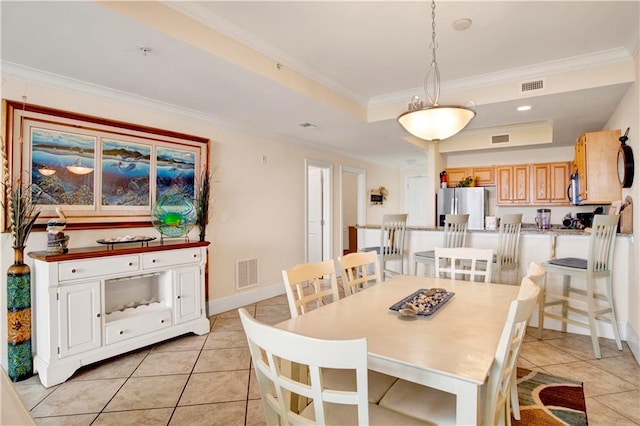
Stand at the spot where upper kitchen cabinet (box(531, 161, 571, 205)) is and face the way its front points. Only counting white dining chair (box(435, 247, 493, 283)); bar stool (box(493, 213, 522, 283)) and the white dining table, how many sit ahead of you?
3

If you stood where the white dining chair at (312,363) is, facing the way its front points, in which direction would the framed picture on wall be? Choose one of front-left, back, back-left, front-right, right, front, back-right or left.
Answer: left

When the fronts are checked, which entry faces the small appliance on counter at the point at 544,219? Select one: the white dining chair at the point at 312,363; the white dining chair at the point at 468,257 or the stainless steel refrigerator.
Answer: the white dining chair at the point at 312,363

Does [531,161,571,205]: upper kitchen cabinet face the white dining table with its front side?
yes

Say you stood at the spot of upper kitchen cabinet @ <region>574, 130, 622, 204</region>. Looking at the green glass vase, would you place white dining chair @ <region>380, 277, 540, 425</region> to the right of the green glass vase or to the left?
left

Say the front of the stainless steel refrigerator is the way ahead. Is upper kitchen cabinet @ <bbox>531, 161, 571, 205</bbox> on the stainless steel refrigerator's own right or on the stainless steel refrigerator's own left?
on the stainless steel refrigerator's own left

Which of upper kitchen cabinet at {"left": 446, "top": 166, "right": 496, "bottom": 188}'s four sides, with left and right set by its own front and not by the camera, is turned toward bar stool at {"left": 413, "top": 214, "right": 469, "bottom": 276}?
front

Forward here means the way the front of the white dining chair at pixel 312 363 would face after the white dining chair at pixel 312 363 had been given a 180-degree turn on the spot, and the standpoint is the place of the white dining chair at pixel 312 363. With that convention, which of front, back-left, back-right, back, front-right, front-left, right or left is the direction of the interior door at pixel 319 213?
back-right

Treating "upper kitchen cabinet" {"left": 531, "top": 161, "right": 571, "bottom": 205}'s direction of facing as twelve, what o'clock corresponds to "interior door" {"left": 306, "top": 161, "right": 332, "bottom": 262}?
The interior door is roughly at 2 o'clock from the upper kitchen cabinet.

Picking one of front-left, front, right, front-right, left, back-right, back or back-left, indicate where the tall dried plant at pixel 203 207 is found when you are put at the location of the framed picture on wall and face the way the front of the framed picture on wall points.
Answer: front-left

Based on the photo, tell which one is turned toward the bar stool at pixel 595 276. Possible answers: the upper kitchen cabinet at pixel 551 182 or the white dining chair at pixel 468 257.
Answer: the upper kitchen cabinet

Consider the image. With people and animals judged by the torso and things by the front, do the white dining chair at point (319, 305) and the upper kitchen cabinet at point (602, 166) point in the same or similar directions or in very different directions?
very different directions
